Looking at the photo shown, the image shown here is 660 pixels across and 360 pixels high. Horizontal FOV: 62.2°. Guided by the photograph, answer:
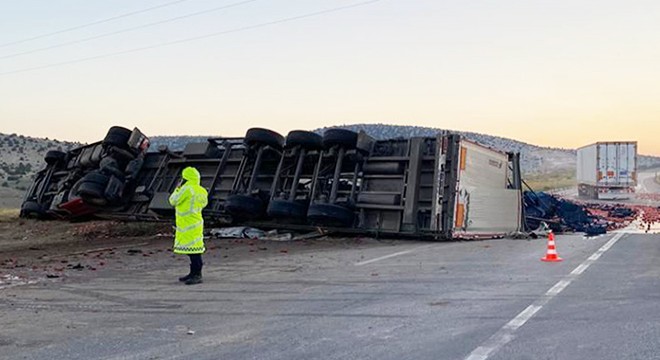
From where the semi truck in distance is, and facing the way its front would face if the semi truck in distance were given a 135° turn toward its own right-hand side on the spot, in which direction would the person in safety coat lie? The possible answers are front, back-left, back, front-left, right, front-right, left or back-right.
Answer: front-right

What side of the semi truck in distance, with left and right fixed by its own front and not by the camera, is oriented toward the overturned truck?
back

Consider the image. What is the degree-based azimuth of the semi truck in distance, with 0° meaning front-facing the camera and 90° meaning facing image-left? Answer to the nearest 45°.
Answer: approximately 180°
